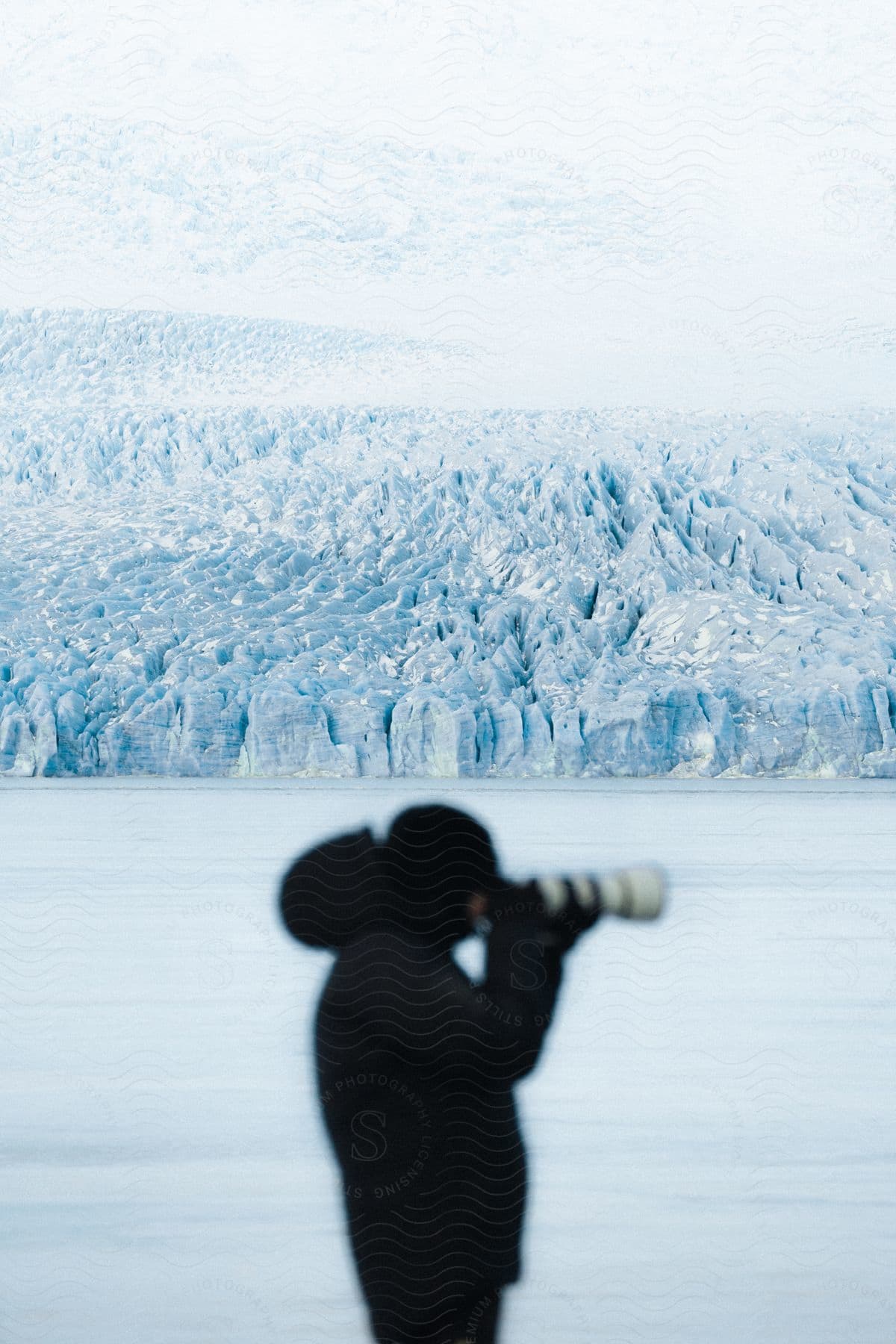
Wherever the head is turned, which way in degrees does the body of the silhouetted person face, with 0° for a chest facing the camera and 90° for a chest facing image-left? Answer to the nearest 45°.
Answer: approximately 270°

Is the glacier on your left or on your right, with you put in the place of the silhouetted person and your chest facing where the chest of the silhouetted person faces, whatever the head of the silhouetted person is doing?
on your left
